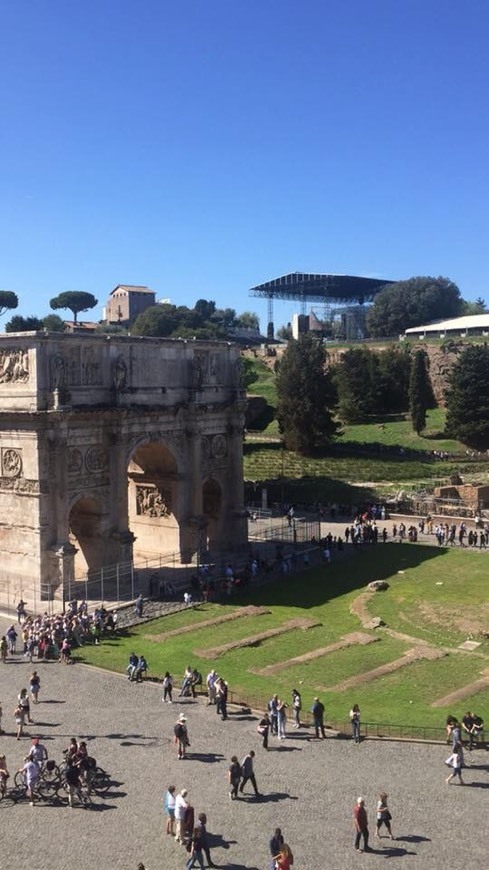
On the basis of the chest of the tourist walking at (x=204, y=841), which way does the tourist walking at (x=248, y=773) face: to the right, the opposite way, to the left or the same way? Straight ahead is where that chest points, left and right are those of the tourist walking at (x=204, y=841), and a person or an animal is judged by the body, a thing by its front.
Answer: the opposite way

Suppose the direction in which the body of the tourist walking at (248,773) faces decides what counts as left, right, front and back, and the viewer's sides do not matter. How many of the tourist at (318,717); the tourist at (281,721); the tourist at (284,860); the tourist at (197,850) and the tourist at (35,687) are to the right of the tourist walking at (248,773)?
2

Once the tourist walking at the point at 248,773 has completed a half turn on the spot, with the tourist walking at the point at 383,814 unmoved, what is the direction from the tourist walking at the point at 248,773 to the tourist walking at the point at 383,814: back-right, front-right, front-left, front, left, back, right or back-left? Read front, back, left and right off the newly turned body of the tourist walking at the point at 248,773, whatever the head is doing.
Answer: back-left
